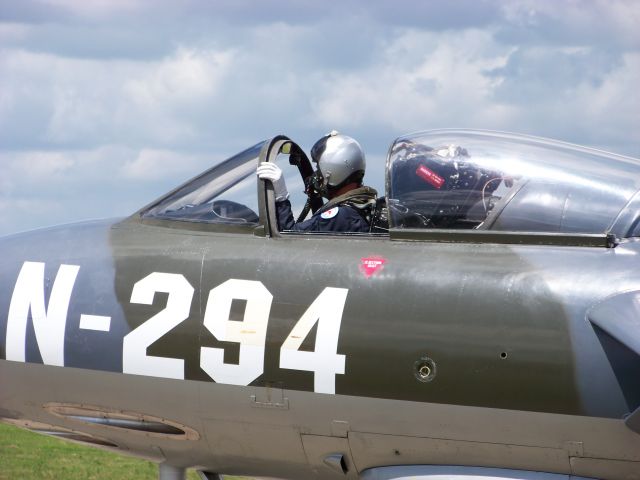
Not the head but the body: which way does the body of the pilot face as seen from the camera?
to the viewer's left

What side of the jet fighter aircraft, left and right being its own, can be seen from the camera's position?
left
